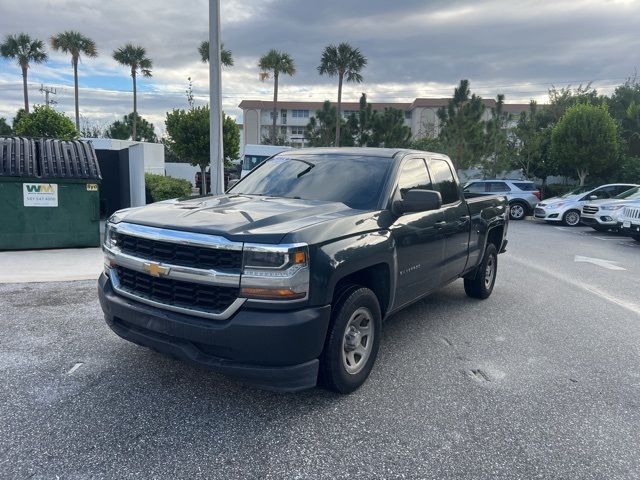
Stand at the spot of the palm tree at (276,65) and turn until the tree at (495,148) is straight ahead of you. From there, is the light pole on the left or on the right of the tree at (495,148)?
right

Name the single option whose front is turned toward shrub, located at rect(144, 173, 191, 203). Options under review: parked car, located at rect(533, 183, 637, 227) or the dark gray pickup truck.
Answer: the parked car

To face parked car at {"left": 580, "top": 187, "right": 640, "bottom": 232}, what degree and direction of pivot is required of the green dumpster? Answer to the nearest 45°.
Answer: approximately 90° to its left

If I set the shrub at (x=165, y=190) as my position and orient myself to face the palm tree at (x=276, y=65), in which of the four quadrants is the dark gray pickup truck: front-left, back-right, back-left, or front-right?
back-right

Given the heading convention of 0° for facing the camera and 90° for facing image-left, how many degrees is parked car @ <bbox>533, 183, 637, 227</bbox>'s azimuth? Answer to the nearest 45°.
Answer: approximately 45°

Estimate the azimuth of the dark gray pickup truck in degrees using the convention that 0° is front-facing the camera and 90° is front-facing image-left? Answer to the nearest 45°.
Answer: approximately 45°

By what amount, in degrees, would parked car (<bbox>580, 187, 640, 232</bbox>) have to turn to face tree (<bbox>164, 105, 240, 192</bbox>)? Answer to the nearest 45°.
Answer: approximately 45° to its right

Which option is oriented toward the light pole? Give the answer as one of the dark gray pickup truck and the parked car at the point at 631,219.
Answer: the parked car

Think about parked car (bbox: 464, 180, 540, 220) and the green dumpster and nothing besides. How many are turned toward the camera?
1

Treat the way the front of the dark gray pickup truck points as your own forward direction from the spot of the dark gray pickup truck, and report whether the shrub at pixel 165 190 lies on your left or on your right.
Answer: on your right

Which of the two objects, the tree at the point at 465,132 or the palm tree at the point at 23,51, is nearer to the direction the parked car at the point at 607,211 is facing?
the palm tree
